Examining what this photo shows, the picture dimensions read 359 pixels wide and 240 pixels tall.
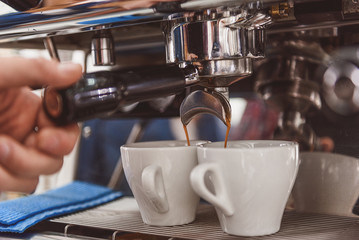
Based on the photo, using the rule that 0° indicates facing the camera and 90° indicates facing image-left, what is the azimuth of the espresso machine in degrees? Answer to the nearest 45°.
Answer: approximately 45°
